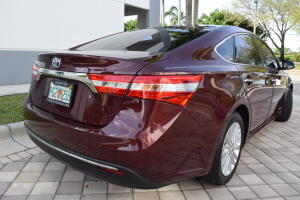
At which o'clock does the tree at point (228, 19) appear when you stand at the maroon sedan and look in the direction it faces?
The tree is roughly at 11 o'clock from the maroon sedan.

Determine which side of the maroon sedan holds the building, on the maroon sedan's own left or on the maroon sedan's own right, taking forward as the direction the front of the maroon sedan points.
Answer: on the maroon sedan's own left

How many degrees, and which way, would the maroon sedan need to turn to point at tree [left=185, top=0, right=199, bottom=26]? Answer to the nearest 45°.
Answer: approximately 45° to its left

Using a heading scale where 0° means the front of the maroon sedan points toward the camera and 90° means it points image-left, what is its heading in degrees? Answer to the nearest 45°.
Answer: approximately 225°

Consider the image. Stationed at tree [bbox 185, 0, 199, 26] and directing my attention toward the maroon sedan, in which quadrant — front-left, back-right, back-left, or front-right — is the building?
front-right

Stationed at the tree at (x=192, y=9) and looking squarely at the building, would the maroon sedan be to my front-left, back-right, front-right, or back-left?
front-left

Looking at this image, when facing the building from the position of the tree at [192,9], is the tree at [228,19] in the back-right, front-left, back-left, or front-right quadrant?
back-right
